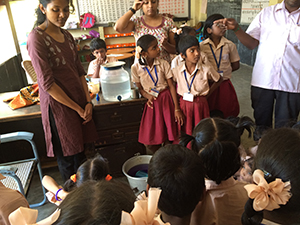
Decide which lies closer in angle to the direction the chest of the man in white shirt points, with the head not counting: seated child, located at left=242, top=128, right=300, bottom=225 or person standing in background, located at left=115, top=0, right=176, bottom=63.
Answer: the seated child

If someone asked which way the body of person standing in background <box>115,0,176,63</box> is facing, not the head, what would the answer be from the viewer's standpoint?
toward the camera

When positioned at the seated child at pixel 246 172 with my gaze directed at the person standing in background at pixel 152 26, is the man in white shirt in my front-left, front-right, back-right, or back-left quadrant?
front-right

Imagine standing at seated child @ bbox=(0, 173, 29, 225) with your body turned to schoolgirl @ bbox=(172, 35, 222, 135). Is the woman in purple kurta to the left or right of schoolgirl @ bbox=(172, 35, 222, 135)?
left

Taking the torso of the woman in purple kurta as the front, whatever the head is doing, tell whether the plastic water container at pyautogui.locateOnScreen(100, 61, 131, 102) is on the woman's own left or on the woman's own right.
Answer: on the woman's own left

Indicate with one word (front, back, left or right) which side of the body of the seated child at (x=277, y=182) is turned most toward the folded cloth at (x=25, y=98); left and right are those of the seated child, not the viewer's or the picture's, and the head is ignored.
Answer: left

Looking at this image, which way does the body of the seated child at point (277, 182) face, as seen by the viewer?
away from the camera

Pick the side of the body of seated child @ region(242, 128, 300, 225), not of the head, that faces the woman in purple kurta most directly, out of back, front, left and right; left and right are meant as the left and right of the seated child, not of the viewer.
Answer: left

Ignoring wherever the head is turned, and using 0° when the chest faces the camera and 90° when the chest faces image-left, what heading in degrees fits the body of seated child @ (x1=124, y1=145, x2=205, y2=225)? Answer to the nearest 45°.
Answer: approximately 180°

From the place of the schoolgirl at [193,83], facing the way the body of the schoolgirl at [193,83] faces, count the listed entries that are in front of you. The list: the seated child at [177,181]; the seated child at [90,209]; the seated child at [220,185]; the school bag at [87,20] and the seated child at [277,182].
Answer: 4

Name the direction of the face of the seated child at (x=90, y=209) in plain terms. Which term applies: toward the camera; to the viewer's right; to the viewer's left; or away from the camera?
away from the camera

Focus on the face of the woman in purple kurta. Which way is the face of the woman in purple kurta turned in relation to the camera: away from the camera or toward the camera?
toward the camera

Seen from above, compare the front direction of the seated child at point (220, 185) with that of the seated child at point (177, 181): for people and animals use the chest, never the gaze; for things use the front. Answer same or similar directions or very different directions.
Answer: same or similar directions

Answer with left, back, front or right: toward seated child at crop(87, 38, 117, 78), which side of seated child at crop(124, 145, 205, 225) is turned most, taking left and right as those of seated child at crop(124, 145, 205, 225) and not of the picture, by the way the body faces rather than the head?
front

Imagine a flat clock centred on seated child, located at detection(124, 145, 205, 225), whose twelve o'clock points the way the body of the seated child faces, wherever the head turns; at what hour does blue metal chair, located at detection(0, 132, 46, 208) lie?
The blue metal chair is roughly at 10 o'clock from the seated child.

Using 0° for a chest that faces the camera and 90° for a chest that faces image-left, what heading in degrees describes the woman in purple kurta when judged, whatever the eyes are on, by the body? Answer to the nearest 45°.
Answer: approximately 315°

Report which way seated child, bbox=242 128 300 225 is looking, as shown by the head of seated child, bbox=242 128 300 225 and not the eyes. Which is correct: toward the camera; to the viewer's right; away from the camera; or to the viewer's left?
away from the camera
